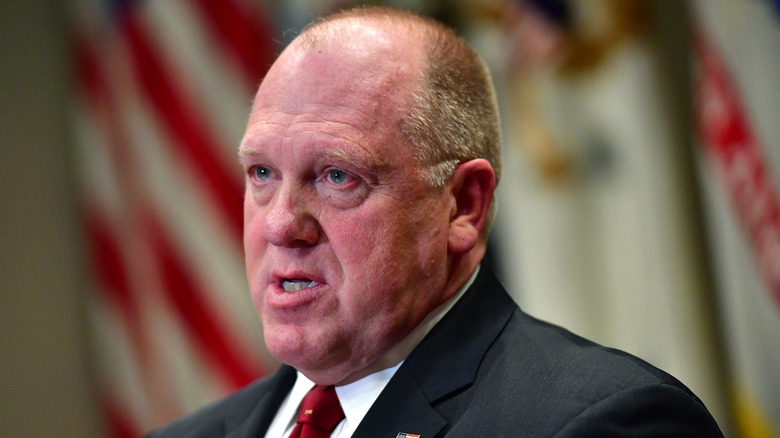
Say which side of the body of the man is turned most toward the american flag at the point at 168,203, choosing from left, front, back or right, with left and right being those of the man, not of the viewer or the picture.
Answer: right

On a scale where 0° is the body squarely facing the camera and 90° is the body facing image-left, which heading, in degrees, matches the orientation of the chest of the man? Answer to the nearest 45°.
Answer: approximately 45°
